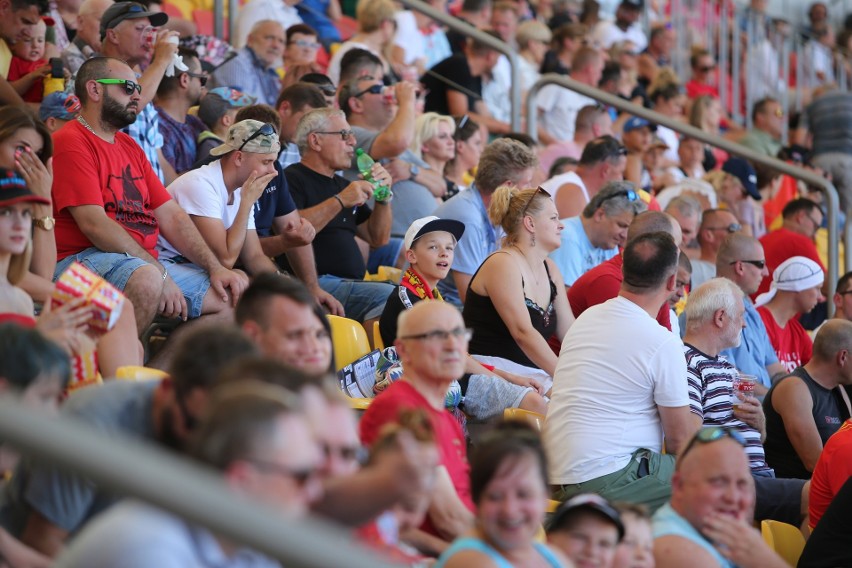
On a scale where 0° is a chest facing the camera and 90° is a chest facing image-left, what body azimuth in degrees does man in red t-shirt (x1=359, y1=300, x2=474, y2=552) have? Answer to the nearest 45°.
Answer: approximately 315°

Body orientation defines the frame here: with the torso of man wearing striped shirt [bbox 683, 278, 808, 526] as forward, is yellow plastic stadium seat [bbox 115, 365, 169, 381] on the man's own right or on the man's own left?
on the man's own right

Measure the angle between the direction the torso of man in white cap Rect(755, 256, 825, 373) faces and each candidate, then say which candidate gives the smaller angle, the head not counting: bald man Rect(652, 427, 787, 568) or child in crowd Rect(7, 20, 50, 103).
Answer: the bald man

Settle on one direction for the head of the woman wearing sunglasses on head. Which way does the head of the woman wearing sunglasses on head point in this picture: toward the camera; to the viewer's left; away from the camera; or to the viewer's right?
to the viewer's right

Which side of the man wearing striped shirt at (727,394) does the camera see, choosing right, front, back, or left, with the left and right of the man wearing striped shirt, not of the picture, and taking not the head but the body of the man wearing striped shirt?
right

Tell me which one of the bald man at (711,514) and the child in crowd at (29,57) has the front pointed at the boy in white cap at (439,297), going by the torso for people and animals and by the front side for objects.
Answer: the child in crowd

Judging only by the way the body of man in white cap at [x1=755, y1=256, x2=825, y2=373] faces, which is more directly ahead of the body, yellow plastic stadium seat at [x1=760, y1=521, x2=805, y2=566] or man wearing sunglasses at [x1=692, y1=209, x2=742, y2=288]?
the yellow plastic stadium seat

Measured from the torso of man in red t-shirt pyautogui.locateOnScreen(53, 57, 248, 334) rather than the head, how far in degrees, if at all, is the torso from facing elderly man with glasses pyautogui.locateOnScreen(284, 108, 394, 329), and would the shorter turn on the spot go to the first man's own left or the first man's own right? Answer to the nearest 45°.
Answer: approximately 90° to the first man's own left

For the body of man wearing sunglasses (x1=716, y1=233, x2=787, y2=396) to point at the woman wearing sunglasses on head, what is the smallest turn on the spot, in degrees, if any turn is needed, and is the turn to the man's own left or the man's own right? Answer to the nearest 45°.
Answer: approximately 135° to the man's own right

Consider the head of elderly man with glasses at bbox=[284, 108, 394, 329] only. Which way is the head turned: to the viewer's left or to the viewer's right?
to the viewer's right

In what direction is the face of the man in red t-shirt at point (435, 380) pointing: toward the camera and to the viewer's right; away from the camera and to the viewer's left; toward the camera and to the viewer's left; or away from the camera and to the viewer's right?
toward the camera and to the viewer's right
